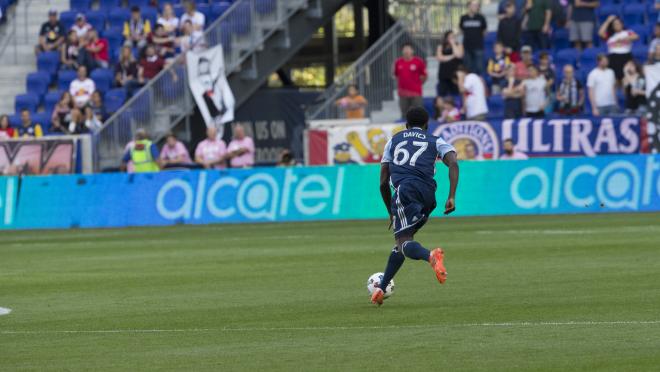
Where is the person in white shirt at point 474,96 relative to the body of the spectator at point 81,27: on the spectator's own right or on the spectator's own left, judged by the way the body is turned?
on the spectator's own left

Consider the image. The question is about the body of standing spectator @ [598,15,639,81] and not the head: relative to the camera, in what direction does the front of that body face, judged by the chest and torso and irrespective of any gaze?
toward the camera

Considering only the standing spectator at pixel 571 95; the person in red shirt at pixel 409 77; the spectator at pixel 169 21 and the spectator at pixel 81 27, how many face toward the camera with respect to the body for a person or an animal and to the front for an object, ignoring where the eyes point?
4

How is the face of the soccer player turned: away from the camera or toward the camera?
away from the camera

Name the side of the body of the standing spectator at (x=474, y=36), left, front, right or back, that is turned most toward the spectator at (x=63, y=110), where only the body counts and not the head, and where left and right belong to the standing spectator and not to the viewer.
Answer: right

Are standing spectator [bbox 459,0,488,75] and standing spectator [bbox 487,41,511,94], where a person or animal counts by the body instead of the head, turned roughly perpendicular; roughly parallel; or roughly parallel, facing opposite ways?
roughly parallel

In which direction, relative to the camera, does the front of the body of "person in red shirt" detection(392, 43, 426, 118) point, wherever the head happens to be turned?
toward the camera

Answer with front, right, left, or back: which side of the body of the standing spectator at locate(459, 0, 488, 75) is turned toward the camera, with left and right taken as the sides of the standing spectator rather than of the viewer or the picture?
front

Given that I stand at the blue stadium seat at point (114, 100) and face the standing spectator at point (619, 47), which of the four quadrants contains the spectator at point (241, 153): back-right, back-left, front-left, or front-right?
front-right

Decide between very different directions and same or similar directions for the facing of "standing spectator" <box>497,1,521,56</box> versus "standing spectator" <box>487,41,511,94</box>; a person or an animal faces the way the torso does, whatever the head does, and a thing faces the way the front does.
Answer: same or similar directions

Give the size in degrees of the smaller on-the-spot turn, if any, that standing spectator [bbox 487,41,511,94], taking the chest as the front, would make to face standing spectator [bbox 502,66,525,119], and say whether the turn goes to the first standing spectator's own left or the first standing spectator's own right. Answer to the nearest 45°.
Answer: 0° — they already face them

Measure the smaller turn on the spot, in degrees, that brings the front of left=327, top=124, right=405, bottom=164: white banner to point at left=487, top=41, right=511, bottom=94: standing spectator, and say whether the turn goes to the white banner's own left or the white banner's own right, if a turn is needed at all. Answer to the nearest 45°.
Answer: approximately 90° to the white banner's own left

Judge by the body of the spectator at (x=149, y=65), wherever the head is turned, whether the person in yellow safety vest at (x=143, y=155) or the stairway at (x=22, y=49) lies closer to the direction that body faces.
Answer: the person in yellow safety vest
